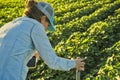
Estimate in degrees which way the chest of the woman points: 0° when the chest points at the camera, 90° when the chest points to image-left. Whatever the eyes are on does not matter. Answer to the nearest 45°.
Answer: approximately 225°
